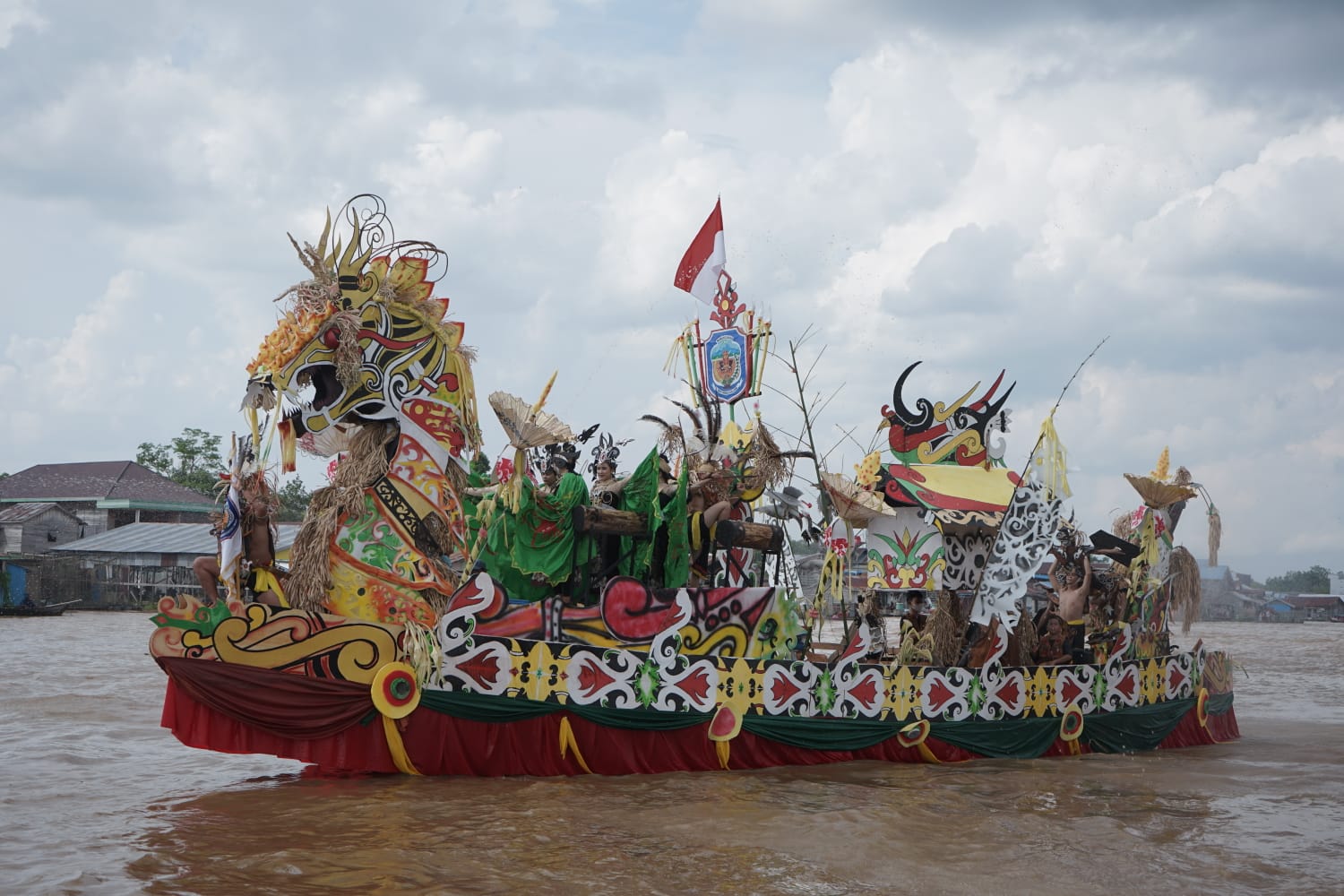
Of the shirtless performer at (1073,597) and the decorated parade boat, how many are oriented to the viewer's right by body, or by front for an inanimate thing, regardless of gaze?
0

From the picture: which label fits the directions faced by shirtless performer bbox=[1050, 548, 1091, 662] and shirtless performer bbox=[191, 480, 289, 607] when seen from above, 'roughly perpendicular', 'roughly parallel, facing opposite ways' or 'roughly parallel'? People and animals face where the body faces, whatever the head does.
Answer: roughly parallel

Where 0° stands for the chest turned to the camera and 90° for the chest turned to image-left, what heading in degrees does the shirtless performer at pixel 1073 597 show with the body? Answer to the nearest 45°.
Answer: approximately 0°

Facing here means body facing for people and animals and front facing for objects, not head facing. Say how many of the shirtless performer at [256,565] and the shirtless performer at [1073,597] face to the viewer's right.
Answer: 0

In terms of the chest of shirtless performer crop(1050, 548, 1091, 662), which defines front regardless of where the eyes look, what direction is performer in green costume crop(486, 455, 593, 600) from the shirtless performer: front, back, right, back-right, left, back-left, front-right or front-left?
front-right

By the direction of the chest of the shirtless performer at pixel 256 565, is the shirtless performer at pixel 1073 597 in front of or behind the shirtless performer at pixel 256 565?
behind

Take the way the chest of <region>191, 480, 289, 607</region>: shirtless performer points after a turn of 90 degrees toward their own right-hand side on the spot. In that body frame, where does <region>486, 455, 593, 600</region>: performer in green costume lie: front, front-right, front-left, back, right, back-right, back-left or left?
back-right

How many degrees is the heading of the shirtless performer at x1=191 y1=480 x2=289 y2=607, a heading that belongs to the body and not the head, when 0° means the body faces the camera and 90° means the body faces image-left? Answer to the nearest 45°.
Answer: approximately 45°

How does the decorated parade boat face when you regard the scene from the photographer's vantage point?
facing the viewer and to the left of the viewer
